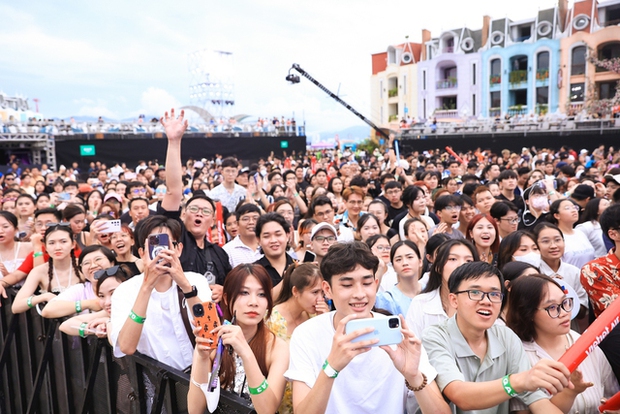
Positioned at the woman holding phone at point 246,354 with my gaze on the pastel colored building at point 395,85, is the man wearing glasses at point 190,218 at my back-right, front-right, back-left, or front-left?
front-left

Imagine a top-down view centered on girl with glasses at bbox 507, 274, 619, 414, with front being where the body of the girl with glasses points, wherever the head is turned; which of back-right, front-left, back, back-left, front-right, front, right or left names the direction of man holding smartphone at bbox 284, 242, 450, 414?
right

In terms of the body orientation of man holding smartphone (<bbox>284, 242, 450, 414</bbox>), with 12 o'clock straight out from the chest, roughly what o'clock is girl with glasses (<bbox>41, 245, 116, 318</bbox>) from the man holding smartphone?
The girl with glasses is roughly at 4 o'clock from the man holding smartphone.

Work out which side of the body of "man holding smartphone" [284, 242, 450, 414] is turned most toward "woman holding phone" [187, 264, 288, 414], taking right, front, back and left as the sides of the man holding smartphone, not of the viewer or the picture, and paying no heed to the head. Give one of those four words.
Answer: right

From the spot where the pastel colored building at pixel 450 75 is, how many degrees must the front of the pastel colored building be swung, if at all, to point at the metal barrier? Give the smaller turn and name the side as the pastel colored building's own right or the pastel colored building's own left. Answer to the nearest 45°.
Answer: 0° — it already faces it

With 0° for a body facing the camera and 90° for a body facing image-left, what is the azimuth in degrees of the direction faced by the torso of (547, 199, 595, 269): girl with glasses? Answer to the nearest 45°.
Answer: approximately 315°

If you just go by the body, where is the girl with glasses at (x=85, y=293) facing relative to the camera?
toward the camera

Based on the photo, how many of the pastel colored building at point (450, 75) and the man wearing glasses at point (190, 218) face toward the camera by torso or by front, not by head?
2

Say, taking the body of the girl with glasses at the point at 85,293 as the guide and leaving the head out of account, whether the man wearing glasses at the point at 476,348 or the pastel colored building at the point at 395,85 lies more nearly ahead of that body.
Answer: the man wearing glasses

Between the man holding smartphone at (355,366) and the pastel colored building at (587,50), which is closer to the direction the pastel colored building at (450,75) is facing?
the man holding smartphone

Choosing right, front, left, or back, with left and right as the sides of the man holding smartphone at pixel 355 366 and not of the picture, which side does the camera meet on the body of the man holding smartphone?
front

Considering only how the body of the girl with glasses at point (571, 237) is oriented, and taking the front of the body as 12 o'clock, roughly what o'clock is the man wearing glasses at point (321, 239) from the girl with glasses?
The man wearing glasses is roughly at 3 o'clock from the girl with glasses.

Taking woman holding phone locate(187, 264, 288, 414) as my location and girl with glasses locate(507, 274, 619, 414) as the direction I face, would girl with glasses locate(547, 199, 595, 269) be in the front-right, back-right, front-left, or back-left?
front-left
